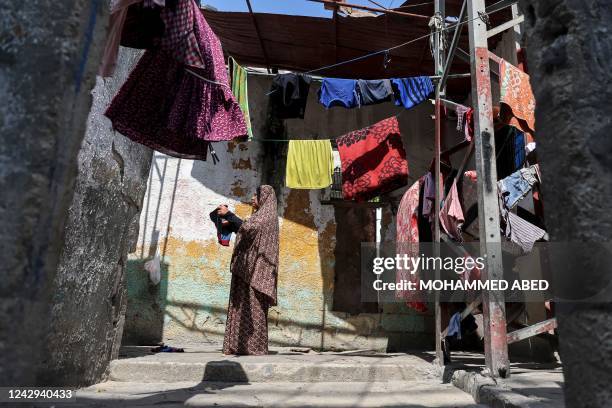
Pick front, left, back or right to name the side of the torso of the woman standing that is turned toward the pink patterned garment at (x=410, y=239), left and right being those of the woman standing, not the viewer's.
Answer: back

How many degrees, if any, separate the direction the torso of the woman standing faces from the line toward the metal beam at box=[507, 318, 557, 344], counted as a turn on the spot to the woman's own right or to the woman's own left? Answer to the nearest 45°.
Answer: approximately 135° to the woman's own left

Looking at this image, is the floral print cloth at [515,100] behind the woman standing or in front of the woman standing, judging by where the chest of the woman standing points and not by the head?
behind

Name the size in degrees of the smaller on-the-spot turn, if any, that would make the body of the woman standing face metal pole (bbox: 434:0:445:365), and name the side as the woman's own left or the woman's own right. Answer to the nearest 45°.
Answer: approximately 135° to the woman's own left

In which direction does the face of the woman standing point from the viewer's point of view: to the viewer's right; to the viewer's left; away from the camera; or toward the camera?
to the viewer's left

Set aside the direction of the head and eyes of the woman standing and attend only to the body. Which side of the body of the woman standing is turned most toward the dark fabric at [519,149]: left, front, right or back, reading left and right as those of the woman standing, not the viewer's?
back

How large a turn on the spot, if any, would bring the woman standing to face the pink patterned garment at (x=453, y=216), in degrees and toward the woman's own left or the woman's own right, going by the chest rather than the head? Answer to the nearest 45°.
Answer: approximately 135° to the woman's own left

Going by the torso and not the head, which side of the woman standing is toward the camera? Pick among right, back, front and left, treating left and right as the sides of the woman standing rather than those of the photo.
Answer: left
